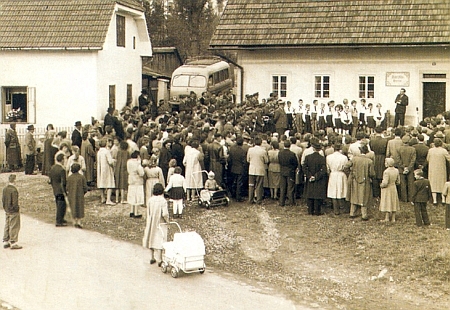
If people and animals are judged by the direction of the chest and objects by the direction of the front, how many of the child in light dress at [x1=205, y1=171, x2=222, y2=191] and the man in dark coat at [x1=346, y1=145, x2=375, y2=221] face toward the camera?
1

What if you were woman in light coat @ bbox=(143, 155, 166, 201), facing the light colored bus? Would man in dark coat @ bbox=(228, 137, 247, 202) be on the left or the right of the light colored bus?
right

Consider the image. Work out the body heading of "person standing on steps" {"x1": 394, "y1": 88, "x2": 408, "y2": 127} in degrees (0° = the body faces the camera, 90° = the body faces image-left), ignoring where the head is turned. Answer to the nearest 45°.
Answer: approximately 45°

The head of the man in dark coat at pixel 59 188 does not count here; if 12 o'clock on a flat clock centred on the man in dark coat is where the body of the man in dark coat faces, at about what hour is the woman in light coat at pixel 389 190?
The woman in light coat is roughly at 2 o'clock from the man in dark coat.

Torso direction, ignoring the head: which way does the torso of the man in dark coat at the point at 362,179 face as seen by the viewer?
away from the camera

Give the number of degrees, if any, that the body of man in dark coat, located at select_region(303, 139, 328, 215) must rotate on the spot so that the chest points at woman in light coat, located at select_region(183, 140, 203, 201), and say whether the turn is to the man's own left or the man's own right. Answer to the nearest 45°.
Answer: approximately 90° to the man's own left
